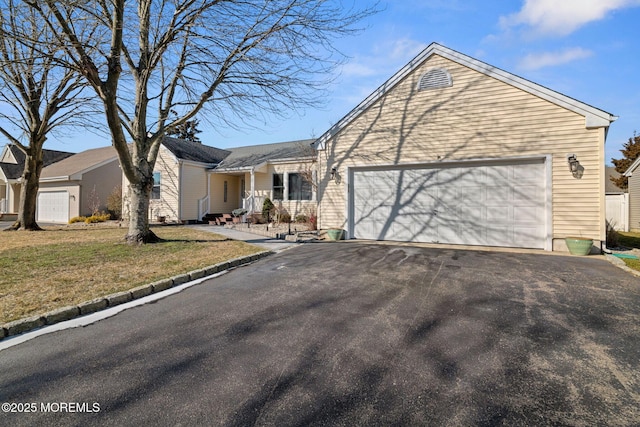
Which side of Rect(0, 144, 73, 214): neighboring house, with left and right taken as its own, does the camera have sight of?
front

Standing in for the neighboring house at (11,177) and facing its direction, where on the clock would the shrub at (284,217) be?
The shrub is roughly at 11 o'clock from the neighboring house.

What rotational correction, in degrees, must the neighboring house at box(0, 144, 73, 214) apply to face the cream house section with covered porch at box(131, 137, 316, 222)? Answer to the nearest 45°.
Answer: approximately 45° to its left

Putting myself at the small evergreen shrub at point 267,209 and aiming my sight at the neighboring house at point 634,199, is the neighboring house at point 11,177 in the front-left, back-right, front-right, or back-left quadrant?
back-left

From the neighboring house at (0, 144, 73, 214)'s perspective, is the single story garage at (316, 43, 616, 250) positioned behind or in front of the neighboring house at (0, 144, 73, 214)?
in front

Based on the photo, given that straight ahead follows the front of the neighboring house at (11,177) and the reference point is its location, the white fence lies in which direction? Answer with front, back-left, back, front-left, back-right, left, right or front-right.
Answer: front-left
